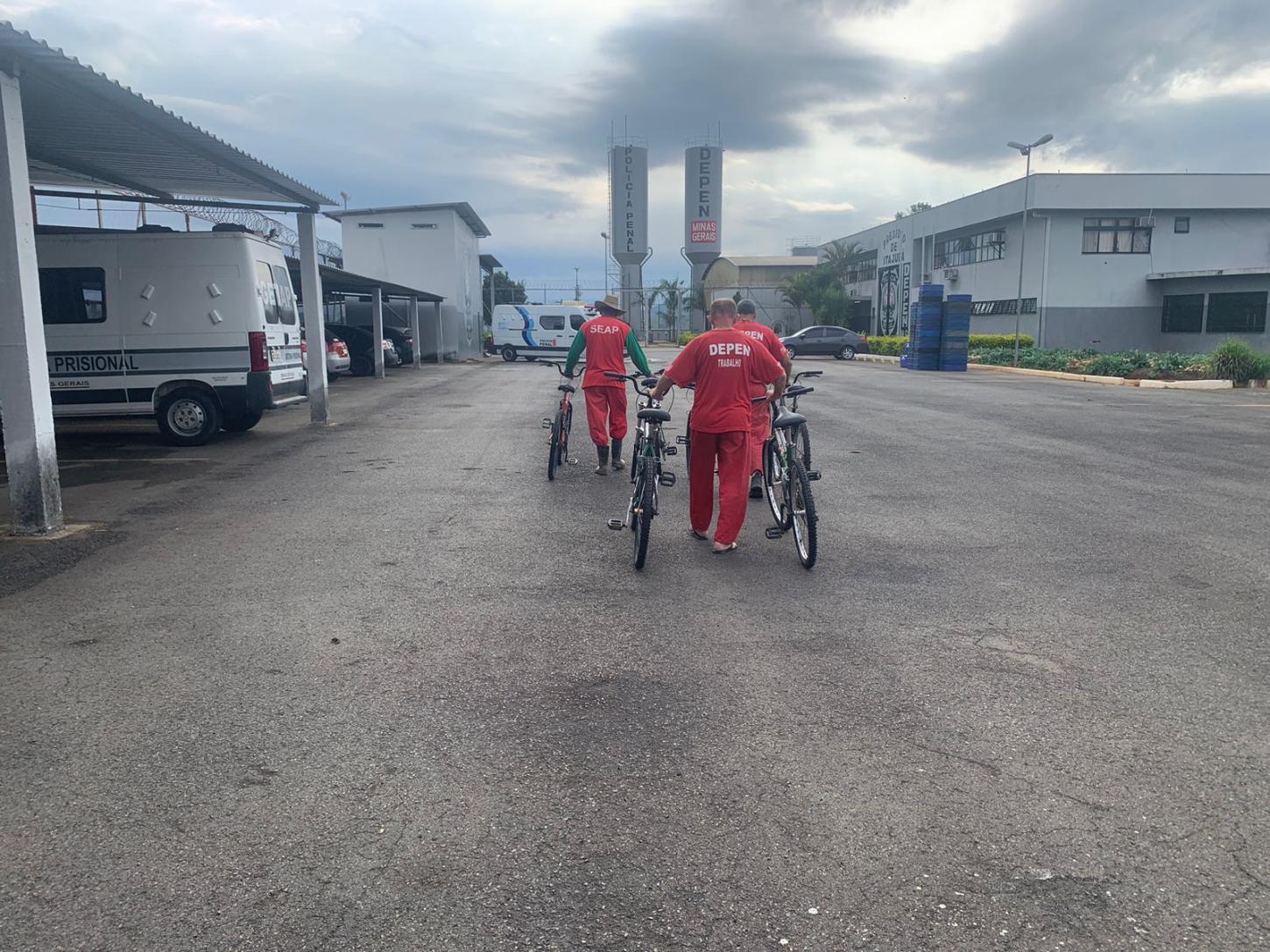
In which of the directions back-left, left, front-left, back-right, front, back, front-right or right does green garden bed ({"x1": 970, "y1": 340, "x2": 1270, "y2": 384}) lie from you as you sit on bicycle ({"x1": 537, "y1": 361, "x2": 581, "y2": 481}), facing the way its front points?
front-right

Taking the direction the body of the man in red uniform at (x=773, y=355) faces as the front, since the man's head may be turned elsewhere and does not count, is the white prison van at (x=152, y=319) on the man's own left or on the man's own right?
on the man's own left

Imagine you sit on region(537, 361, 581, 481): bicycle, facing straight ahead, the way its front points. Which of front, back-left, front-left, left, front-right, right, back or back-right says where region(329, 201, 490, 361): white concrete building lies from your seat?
front

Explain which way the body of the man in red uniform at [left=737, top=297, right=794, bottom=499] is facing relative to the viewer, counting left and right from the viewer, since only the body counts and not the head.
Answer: facing away from the viewer

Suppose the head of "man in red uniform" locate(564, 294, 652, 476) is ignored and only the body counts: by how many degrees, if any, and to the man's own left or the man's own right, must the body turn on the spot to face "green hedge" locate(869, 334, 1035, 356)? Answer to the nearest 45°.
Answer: approximately 45° to the man's own right

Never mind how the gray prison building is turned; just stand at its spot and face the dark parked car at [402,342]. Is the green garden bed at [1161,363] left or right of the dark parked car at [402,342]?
left

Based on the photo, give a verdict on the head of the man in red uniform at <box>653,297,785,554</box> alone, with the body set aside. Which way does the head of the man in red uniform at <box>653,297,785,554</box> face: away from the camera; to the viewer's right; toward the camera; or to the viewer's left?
away from the camera

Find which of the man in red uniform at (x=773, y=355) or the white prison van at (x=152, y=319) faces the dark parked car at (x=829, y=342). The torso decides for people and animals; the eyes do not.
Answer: the man in red uniform

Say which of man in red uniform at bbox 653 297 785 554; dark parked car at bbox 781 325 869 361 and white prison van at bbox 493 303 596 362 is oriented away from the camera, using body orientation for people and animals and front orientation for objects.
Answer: the man in red uniform

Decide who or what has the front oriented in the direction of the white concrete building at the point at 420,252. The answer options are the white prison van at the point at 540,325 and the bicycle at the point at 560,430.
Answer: the bicycle

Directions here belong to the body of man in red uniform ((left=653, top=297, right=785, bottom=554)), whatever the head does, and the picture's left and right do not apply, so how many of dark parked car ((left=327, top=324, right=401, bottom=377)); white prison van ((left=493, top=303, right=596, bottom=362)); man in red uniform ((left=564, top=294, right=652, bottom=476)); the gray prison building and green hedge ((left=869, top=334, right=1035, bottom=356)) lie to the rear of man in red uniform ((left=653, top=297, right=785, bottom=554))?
0

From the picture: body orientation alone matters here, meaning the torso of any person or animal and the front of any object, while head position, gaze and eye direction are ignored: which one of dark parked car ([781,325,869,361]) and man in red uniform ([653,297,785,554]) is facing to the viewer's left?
the dark parked car

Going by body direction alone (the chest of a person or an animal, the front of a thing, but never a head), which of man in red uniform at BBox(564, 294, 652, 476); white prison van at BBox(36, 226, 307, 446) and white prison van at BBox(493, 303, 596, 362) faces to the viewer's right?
white prison van at BBox(493, 303, 596, 362)

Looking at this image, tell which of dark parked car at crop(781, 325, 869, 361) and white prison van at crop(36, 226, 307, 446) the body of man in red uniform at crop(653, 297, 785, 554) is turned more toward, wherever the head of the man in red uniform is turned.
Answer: the dark parked car

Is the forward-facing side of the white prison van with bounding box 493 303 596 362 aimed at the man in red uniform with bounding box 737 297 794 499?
no

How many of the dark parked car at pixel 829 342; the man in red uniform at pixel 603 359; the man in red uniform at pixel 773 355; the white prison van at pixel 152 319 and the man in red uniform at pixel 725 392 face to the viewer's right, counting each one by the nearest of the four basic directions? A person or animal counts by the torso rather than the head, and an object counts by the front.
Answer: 0

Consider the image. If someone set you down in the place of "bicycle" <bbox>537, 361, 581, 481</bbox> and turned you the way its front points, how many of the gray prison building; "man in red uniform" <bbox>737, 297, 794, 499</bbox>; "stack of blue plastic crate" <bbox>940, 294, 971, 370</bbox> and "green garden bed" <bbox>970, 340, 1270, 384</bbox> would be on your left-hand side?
0

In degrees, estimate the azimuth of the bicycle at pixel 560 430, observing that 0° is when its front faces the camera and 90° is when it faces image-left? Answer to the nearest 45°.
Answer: approximately 180°

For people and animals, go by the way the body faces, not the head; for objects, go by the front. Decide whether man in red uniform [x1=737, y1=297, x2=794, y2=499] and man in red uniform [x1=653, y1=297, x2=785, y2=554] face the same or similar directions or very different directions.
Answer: same or similar directions

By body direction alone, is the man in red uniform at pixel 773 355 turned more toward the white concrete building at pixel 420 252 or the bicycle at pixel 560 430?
the white concrete building

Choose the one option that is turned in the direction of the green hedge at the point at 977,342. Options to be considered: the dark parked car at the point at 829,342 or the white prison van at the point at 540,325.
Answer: the white prison van

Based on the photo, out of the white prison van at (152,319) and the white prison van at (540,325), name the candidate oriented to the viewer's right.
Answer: the white prison van at (540,325)
